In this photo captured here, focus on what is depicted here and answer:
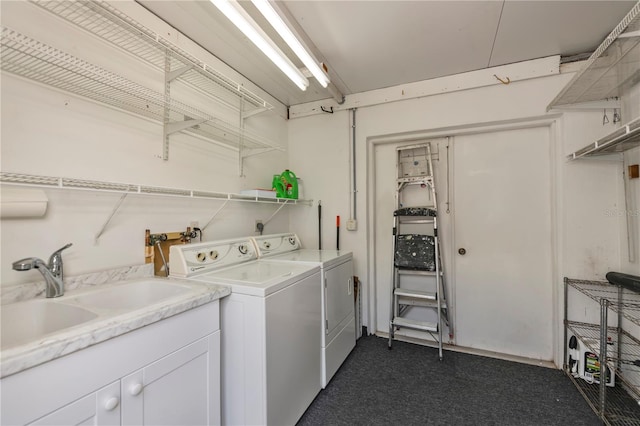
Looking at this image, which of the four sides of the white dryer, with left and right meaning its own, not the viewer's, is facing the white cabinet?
right

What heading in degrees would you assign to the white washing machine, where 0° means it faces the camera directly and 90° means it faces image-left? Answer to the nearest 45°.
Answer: approximately 315°

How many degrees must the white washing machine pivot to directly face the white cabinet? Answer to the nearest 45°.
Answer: approximately 90° to its right

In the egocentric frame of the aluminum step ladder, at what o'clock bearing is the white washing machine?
The white washing machine is roughly at 1 o'clock from the aluminum step ladder.

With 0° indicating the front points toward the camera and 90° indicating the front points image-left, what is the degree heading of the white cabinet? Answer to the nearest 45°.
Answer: approximately 315°

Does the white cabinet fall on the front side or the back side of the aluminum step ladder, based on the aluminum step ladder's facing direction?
on the front side

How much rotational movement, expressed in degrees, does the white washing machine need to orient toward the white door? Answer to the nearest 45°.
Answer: approximately 45° to its left

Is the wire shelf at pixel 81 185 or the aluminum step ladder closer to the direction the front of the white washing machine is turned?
the aluminum step ladder

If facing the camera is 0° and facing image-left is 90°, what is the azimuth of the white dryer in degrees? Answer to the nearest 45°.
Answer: approximately 315°

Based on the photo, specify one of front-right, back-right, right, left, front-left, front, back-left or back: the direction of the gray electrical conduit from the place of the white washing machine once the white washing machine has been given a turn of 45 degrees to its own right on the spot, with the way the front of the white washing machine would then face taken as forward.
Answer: back-left

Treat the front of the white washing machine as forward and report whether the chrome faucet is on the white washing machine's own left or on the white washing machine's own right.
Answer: on the white washing machine's own right

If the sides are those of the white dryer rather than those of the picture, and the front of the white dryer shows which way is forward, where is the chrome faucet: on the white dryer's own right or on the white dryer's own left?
on the white dryer's own right

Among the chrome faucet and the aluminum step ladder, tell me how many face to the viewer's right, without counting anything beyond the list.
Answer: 0
